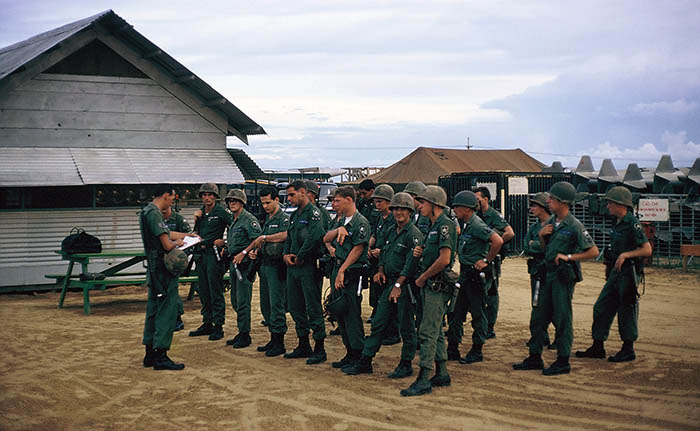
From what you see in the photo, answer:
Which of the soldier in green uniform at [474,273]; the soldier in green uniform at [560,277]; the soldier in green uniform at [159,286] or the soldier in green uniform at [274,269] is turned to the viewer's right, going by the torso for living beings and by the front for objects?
the soldier in green uniform at [159,286]

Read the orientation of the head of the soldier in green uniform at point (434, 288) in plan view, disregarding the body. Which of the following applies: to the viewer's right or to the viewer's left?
to the viewer's left

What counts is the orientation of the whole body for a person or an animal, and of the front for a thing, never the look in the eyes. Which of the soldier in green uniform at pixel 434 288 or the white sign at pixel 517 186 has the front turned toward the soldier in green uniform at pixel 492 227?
the white sign

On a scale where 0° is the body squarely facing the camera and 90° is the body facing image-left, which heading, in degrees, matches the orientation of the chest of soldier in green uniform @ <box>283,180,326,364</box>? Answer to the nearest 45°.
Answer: approximately 45°

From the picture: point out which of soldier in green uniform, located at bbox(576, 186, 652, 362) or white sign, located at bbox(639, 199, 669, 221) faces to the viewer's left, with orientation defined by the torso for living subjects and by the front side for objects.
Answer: the soldier in green uniform

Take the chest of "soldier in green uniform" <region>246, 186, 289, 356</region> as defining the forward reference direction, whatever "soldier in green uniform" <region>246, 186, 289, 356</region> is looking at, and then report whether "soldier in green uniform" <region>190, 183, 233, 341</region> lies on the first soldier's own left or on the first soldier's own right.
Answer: on the first soldier's own right

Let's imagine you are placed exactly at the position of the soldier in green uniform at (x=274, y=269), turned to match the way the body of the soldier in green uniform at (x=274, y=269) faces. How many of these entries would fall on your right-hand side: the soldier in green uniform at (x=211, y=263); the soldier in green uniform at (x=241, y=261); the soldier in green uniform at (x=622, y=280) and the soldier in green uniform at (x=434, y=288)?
2

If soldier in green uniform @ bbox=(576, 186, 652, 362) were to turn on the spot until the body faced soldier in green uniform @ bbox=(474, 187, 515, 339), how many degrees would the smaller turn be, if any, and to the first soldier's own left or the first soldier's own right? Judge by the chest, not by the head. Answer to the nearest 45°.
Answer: approximately 45° to the first soldier's own right

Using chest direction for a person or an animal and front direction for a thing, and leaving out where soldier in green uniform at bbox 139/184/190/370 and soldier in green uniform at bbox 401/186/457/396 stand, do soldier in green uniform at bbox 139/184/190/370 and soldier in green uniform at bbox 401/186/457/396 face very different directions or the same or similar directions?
very different directions

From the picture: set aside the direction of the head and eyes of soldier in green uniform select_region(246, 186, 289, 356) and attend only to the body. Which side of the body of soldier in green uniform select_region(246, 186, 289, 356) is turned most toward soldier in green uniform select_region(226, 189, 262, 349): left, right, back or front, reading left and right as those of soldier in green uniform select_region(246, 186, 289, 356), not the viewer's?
right

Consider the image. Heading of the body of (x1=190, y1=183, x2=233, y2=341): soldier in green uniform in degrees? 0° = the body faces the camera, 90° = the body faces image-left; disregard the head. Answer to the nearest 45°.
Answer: approximately 45°
